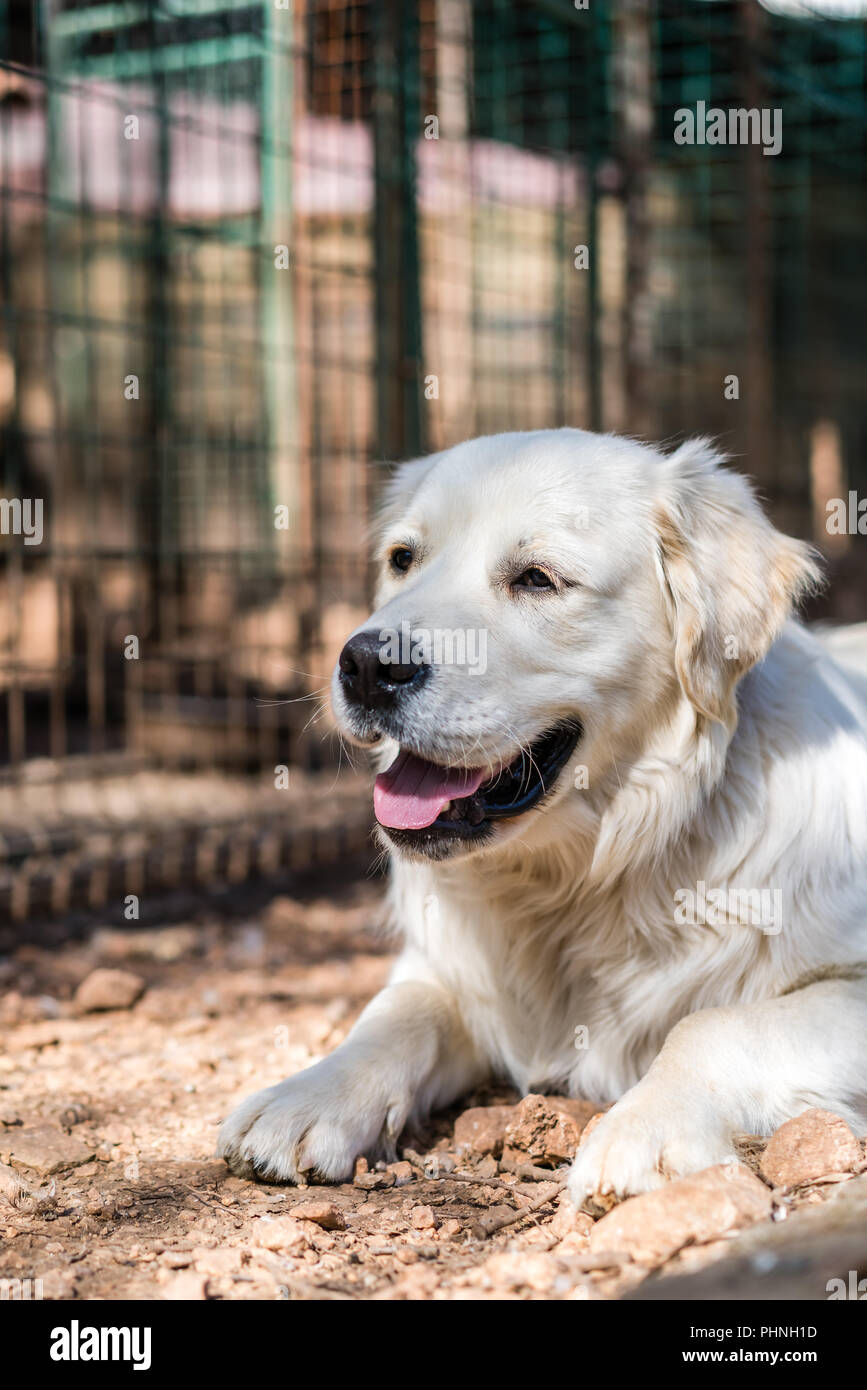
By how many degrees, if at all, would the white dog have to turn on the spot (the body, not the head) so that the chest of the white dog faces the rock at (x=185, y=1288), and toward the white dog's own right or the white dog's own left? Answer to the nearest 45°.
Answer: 0° — it already faces it

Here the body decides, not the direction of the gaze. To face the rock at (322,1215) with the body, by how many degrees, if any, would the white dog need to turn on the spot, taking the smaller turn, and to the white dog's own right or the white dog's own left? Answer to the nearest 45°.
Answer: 0° — it already faces it

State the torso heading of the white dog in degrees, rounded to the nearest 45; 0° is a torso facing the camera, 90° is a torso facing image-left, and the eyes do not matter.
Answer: approximately 45°
